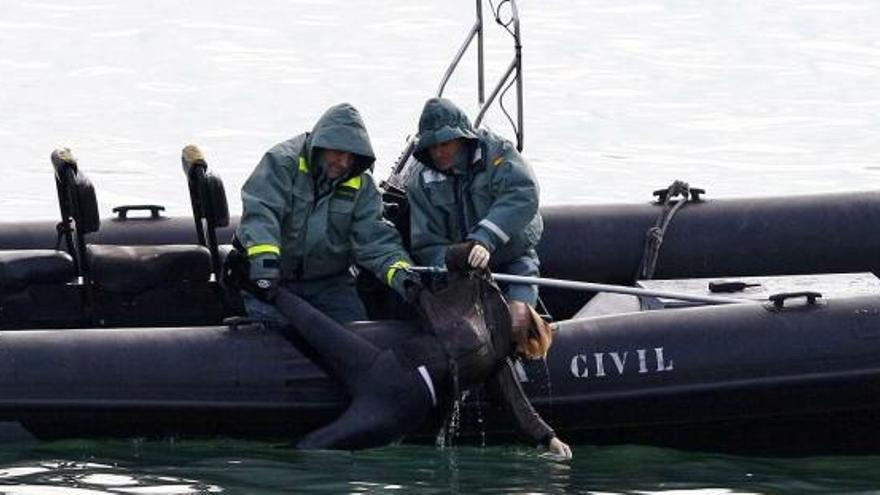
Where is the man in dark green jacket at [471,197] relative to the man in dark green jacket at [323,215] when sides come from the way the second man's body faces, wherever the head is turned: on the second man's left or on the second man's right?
on the second man's left

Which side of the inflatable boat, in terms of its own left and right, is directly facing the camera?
right

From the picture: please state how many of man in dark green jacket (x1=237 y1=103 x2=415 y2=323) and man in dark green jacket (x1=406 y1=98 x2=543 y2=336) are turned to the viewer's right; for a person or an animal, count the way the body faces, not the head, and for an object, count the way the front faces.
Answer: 0

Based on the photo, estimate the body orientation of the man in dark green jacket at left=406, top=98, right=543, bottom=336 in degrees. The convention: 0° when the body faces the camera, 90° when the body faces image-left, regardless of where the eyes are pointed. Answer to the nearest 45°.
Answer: approximately 45°
